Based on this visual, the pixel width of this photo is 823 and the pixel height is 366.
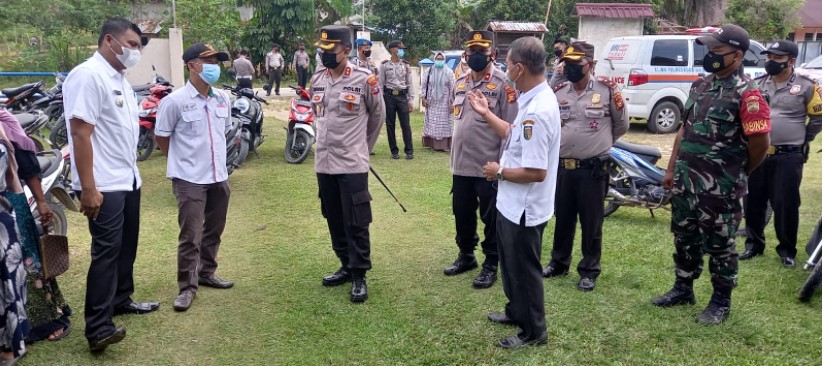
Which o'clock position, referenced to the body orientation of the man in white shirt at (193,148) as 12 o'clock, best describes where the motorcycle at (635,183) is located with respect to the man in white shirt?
The motorcycle is roughly at 10 o'clock from the man in white shirt.

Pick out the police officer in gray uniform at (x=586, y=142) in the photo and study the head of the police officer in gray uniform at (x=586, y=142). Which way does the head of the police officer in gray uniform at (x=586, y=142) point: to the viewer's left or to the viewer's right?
to the viewer's left

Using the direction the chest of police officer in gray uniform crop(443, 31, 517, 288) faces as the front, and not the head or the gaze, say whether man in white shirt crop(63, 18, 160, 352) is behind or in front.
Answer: in front

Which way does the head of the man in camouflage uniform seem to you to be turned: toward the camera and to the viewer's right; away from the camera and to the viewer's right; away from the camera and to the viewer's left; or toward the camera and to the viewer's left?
toward the camera and to the viewer's left

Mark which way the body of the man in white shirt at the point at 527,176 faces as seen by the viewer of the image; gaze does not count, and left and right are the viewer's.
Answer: facing to the left of the viewer

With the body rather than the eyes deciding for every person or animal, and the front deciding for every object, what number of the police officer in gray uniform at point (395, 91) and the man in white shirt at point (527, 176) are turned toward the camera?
1

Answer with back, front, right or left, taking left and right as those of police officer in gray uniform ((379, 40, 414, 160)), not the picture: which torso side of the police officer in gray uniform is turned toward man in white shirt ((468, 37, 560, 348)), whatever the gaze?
front

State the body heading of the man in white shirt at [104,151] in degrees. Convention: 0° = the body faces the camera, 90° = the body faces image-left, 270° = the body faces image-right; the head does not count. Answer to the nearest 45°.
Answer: approximately 315°

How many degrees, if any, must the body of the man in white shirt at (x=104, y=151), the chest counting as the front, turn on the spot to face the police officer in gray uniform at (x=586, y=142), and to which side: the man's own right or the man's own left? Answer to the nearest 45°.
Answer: approximately 45° to the man's own left

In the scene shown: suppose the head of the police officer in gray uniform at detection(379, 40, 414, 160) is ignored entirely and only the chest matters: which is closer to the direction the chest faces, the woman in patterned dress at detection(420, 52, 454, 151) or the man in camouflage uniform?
the man in camouflage uniform

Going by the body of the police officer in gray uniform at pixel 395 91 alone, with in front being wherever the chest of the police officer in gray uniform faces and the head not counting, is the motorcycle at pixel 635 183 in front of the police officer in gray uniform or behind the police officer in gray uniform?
in front

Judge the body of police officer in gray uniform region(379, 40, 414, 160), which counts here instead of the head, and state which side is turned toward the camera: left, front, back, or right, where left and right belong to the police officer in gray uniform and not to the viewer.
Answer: front
